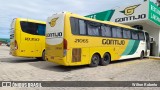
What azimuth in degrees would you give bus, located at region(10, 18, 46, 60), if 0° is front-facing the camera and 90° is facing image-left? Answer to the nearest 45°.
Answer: approximately 225°

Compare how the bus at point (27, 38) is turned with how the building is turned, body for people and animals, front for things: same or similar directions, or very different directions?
very different directions

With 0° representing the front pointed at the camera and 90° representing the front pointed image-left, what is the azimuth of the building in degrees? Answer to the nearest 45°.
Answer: approximately 45°

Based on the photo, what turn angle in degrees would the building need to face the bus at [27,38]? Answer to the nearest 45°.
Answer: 0° — it already faces it
